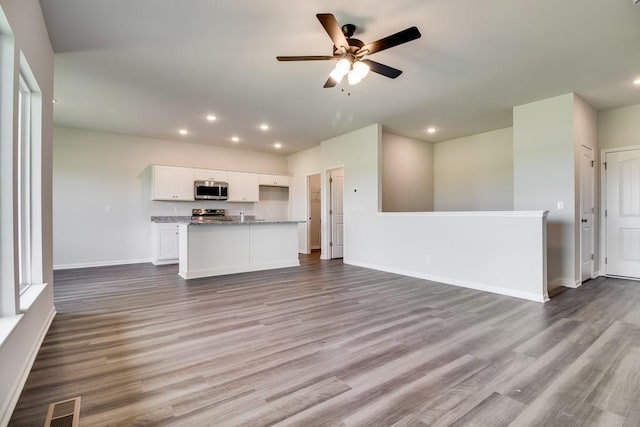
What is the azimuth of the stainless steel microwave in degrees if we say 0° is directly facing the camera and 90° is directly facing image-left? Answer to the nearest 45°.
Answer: approximately 0°

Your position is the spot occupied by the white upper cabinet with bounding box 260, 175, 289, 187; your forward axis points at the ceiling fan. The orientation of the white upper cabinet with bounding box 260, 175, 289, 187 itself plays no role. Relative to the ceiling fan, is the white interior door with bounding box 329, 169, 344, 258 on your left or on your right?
left

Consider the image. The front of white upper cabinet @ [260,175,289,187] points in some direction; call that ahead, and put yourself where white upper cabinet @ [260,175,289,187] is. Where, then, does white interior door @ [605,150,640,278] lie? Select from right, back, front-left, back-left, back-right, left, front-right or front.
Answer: front-left

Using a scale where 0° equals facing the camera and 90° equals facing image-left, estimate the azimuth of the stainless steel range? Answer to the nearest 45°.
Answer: approximately 0°

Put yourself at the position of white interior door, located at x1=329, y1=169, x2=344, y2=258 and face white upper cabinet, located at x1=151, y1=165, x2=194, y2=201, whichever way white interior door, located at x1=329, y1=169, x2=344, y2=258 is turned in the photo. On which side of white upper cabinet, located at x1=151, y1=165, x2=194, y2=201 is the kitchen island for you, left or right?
left
